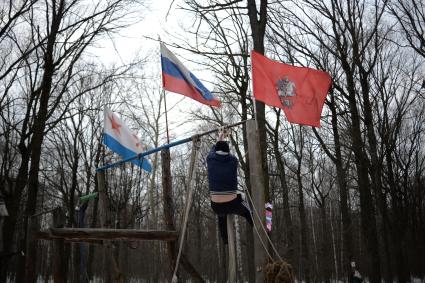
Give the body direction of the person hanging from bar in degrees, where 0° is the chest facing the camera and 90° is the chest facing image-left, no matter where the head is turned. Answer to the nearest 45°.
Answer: approximately 180°

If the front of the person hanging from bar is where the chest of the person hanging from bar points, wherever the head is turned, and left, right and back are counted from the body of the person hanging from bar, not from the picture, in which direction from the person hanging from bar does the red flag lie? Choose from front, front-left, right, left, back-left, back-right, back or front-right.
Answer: front-right

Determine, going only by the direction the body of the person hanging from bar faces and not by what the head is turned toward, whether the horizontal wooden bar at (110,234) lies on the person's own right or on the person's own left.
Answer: on the person's own left

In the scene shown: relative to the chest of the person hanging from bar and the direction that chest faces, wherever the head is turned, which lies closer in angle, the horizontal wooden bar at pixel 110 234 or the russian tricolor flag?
the russian tricolor flag
